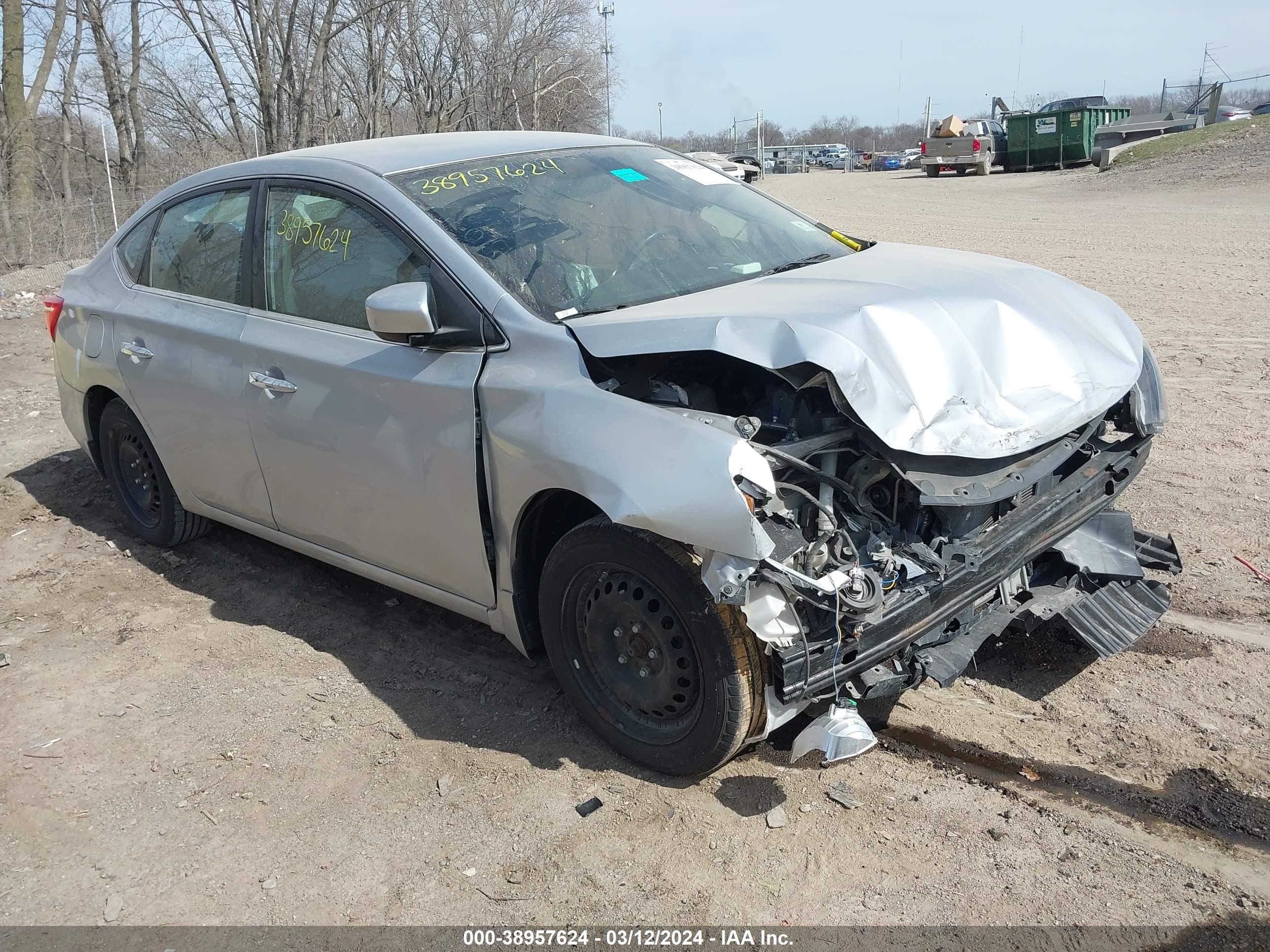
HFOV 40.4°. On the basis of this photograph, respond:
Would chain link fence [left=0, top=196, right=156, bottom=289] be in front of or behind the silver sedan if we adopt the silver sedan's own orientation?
behind

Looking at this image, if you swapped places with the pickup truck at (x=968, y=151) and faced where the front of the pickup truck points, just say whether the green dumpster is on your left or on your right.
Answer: on your right

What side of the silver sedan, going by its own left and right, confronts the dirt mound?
left

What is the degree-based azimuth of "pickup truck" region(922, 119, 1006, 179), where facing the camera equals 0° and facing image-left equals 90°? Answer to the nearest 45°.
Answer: approximately 225°

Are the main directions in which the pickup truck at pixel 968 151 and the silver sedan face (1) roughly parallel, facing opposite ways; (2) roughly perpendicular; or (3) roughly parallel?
roughly perpendicular

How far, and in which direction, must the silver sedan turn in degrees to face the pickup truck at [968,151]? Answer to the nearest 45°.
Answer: approximately 135° to its left

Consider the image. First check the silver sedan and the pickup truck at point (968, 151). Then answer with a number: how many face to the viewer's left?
0

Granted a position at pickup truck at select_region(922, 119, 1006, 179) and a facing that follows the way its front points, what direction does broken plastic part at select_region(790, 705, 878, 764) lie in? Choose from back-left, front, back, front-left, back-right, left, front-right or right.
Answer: back-right

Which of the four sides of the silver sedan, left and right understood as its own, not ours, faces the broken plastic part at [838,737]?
front

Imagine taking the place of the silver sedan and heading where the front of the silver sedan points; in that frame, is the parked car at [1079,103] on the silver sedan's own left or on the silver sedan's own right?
on the silver sedan's own left

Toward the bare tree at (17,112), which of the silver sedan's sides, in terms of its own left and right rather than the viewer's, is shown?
back
